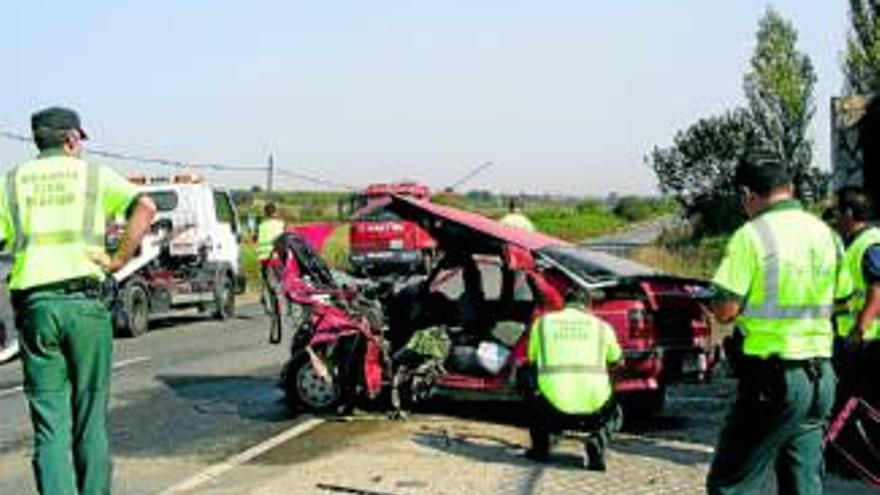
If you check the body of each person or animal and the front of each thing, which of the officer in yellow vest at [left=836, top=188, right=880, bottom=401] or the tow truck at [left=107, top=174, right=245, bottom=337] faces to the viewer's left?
the officer in yellow vest

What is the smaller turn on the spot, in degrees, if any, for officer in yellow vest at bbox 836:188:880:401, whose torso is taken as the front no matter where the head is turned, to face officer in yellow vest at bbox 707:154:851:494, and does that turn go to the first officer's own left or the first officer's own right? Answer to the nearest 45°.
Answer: approximately 90° to the first officer's own left

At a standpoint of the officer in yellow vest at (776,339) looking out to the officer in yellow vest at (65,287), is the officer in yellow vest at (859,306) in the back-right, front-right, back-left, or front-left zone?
back-right

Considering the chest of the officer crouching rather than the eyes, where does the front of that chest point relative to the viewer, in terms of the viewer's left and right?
facing away from the viewer

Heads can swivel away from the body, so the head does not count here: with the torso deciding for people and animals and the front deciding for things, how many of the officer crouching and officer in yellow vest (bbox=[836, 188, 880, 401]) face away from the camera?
1

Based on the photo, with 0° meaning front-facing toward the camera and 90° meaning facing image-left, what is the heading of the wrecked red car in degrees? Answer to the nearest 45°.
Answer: approximately 135°

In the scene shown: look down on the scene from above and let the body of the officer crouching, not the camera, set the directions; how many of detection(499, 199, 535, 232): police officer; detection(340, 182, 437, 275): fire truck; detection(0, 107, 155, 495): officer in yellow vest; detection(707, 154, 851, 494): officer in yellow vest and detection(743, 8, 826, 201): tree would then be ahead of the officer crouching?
3

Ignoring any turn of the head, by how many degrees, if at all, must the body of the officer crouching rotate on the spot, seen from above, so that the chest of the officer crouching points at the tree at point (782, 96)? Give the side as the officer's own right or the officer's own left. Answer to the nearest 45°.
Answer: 0° — they already face it

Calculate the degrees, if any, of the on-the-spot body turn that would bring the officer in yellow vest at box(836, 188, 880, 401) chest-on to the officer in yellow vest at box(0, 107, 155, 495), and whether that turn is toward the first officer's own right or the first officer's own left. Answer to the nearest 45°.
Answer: approximately 45° to the first officer's own left

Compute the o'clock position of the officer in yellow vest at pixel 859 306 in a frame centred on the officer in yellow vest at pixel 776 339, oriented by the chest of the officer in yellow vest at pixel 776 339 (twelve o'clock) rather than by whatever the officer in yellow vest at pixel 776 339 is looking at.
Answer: the officer in yellow vest at pixel 859 306 is roughly at 2 o'clock from the officer in yellow vest at pixel 776 339.

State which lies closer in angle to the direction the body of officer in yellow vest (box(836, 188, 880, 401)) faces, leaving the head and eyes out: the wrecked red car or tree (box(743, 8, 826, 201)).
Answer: the wrecked red car

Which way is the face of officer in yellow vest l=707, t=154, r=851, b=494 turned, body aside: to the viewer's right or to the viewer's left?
to the viewer's left

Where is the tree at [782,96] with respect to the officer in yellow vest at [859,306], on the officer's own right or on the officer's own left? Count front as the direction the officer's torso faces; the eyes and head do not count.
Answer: on the officer's own right
